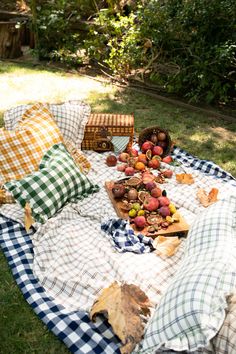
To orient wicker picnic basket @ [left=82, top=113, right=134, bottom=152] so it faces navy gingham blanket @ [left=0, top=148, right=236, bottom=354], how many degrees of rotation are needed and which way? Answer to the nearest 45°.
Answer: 0° — it already faces it

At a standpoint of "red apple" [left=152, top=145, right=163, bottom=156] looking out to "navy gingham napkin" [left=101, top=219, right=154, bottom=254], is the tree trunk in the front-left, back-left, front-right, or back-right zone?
back-right

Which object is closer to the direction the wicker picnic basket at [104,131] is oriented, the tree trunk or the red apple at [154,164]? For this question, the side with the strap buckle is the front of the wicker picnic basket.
the red apple

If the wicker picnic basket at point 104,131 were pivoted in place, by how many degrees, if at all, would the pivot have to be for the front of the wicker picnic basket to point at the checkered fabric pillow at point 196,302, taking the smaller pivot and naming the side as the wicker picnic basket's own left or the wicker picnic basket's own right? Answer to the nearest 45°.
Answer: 0° — it already faces it

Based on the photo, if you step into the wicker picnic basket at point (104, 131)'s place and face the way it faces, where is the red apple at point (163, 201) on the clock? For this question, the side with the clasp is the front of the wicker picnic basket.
The red apple is roughly at 11 o'clock from the wicker picnic basket.

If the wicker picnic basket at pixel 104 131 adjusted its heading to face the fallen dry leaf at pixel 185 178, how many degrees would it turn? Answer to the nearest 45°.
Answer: approximately 45° to its left

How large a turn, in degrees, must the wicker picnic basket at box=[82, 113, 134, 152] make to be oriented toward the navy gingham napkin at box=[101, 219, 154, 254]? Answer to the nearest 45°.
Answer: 0° — it already faces it

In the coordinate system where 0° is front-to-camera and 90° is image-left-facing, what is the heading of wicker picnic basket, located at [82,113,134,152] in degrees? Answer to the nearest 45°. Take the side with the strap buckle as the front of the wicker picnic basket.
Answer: approximately 0°

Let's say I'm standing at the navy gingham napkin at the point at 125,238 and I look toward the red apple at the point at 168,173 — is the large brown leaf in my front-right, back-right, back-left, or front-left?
back-right

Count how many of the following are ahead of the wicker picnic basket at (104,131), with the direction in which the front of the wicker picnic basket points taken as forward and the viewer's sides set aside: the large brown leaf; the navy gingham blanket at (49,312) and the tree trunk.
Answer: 2

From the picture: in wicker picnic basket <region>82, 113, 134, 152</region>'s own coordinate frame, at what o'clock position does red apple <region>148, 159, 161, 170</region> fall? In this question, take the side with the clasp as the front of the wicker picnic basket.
The red apple is roughly at 10 o'clock from the wicker picnic basket.

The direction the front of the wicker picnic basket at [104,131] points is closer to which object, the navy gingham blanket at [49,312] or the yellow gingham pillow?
the navy gingham blanket

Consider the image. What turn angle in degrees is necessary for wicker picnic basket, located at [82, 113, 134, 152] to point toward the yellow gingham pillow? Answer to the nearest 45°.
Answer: approximately 45° to its right
